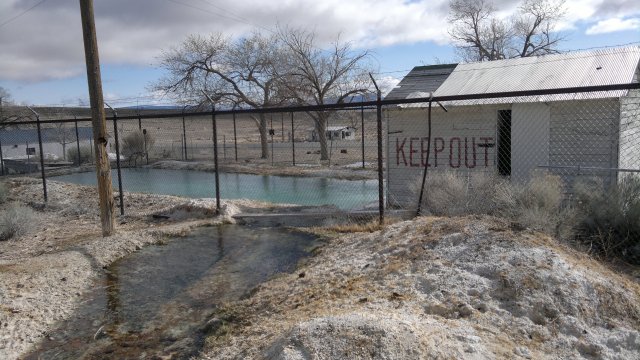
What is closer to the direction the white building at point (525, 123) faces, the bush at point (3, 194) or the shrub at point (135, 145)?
the bush

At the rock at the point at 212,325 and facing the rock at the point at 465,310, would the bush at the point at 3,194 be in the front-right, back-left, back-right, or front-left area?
back-left

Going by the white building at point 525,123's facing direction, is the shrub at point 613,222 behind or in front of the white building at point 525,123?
in front

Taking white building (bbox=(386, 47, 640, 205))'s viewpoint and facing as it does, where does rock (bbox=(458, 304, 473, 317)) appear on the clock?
The rock is roughly at 12 o'clock from the white building.

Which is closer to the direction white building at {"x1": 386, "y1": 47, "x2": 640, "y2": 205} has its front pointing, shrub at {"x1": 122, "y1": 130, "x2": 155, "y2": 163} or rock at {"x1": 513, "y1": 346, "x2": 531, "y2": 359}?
the rock

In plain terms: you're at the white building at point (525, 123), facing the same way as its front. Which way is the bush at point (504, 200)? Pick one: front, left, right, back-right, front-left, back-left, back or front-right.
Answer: front

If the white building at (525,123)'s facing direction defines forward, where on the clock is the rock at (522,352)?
The rock is roughly at 12 o'clock from the white building.

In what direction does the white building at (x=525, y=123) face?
toward the camera

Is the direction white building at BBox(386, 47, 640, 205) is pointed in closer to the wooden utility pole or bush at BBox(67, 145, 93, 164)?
the wooden utility pole

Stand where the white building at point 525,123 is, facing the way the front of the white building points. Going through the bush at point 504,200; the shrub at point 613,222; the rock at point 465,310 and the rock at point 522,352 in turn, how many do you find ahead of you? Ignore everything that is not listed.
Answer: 4

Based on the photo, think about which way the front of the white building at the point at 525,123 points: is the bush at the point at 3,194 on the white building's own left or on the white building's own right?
on the white building's own right

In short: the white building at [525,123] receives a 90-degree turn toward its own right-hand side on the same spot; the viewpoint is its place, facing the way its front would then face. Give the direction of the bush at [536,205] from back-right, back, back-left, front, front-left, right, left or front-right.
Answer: left

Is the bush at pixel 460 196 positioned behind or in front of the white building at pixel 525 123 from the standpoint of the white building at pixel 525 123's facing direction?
in front

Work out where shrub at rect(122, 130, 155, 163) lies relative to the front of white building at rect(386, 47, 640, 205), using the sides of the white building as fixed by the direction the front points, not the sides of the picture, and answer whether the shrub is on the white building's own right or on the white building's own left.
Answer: on the white building's own right

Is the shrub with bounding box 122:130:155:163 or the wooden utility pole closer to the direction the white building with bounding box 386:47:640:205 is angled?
the wooden utility pole
